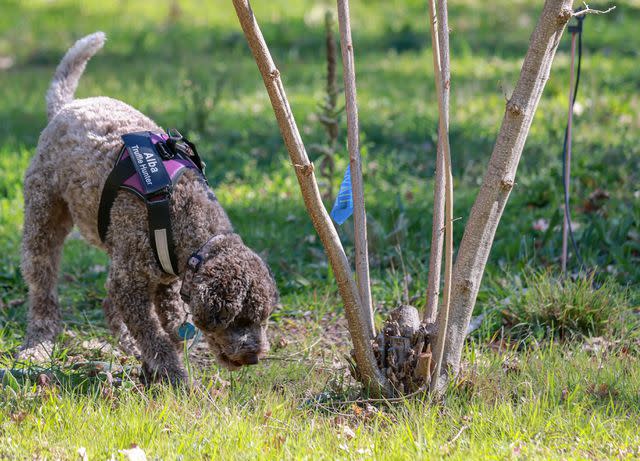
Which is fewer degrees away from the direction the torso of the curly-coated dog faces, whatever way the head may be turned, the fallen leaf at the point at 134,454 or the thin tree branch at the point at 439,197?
the thin tree branch

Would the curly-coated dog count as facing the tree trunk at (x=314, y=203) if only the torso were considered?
yes

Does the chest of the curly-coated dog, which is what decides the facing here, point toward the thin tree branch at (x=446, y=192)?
yes

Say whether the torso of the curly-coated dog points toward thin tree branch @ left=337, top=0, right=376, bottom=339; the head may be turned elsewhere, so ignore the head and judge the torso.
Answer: yes

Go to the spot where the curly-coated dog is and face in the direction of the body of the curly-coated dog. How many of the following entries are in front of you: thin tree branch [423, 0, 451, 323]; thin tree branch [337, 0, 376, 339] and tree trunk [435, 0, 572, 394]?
3

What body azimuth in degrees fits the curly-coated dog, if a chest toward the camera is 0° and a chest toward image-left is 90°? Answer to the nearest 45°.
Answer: approximately 315°

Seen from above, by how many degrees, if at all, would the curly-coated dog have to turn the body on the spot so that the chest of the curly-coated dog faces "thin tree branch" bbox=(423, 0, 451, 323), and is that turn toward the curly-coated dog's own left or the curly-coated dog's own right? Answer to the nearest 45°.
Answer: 0° — it already faces it

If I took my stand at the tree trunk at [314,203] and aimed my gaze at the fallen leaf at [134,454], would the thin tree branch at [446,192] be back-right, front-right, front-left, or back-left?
back-left

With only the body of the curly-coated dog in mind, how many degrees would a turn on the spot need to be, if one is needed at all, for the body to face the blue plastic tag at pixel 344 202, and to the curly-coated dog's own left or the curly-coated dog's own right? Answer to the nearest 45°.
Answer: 0° — it already faces it

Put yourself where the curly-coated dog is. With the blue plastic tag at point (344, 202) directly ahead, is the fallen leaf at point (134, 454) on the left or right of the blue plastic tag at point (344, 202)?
right

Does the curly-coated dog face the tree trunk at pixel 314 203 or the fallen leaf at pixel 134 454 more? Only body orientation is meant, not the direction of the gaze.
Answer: the tree trunk
